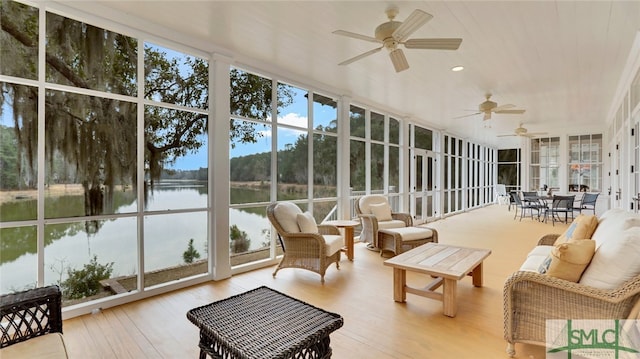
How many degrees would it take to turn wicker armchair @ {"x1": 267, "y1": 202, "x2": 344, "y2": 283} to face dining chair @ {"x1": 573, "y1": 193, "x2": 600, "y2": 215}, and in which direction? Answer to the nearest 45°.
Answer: approximately 90° to its left

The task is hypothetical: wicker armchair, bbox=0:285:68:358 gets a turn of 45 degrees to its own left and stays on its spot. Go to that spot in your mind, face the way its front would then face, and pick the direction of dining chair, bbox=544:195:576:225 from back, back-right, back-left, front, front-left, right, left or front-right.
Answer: front-right

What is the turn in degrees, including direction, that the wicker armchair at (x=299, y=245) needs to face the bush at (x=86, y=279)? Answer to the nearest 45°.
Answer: approximately 135° to its right

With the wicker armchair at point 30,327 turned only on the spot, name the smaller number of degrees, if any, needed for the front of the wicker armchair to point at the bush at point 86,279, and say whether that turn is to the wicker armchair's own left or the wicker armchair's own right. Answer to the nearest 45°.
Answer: approximately 90° to the wicker armchair's own left

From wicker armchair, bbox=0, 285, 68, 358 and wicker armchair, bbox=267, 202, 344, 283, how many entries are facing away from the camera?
0

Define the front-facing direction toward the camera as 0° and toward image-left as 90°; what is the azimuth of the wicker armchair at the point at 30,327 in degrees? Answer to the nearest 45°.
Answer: approximately 270°

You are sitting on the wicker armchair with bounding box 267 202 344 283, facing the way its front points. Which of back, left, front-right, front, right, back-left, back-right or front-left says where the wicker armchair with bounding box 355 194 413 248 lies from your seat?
left

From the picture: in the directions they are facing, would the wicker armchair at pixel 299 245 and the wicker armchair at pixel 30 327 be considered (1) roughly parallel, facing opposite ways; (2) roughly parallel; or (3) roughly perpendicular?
roughly perpendicular

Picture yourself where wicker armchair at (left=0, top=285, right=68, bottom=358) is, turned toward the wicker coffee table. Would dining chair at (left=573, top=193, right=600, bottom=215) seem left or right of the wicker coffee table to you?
left

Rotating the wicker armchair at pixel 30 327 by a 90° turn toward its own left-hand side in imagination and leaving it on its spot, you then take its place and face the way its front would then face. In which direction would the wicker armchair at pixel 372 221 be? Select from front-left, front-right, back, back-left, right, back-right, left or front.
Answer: right

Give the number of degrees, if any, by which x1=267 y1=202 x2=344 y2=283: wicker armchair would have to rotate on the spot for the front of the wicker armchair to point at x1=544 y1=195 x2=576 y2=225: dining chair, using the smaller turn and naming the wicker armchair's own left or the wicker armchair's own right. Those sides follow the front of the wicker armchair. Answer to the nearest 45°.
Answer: approximately 90° to the wicker armchair's own left
